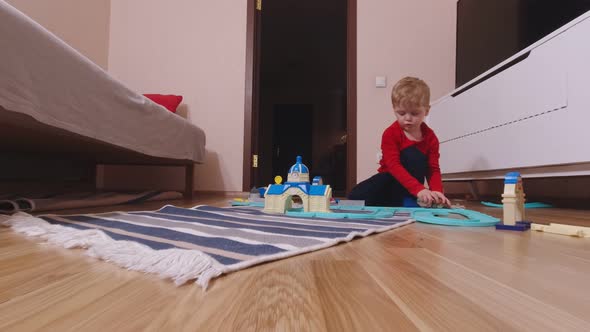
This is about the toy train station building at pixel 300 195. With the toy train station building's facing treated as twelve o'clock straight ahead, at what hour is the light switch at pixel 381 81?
The light switch is roughly at 7 o'clock from the toy train station building.

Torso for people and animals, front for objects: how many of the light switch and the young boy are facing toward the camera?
2

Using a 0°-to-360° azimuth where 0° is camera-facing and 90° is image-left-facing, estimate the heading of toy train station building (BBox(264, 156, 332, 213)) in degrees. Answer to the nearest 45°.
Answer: approximately 0°

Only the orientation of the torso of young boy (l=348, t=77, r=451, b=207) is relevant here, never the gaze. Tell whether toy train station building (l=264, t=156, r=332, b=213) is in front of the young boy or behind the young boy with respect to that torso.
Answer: in front

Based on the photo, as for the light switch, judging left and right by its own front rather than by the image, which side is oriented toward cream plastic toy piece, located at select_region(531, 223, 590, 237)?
front

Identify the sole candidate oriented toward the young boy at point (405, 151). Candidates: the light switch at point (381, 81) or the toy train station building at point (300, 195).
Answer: the light switch

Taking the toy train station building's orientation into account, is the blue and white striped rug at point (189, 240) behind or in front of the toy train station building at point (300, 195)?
in front

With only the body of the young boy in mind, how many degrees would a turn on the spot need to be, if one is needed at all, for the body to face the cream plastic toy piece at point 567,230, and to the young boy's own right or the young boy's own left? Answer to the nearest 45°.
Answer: approximately 45° to the young boy's own left
